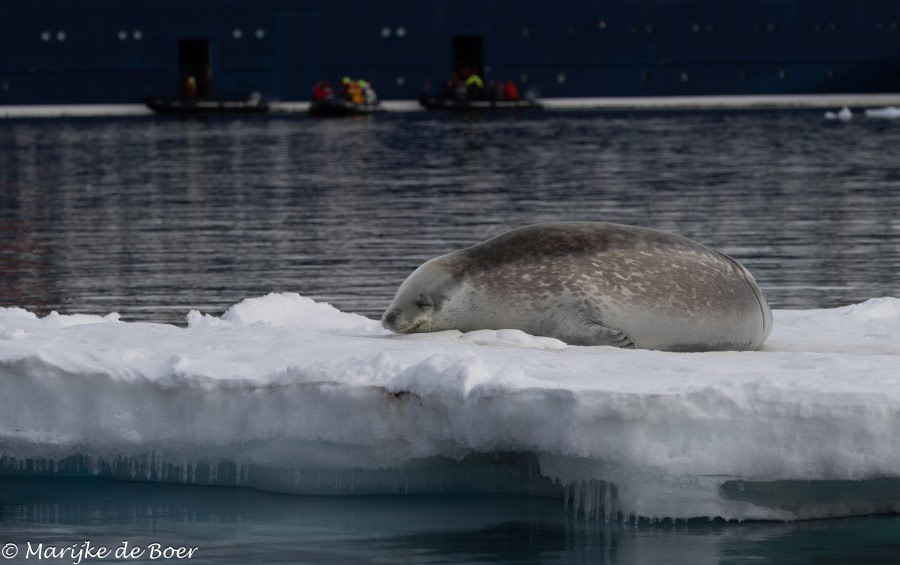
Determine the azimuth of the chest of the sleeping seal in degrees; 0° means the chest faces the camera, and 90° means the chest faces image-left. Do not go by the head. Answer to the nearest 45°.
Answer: approximately 90°
